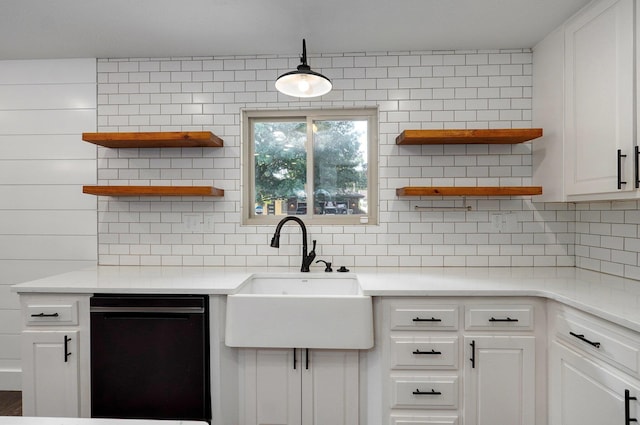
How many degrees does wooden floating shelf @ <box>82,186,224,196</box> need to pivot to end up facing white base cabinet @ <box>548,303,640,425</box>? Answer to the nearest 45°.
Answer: approximately 45° to its left

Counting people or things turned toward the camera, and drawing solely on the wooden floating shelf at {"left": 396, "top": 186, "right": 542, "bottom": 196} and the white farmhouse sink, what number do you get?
2

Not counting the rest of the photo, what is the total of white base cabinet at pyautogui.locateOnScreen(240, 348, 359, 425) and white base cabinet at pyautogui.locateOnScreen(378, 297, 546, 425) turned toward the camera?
2

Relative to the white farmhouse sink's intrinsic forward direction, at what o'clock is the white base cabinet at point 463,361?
The white base cabinet is roughly at 9 o'clock from the white farmhouse sink.

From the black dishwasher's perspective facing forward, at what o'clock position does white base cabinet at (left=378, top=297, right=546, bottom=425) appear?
The white base cabinet is roughly at 10 o'clock from the black dishwasher.

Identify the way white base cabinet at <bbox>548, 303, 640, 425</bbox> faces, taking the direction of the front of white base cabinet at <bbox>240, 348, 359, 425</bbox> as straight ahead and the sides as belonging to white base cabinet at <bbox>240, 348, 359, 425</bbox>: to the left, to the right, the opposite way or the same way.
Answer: to the right
